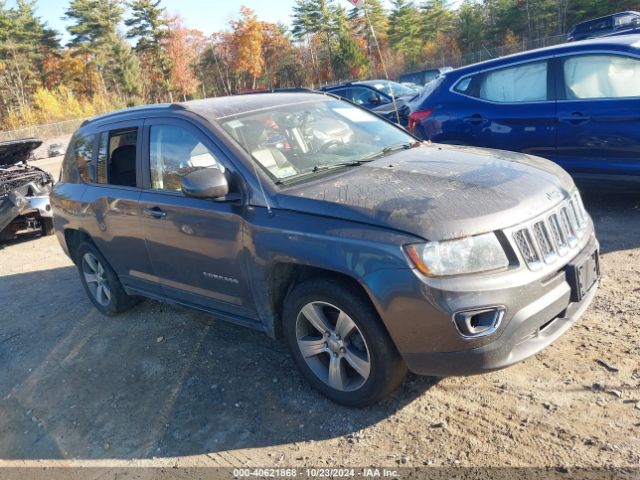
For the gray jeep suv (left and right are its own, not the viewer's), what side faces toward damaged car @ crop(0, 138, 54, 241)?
back

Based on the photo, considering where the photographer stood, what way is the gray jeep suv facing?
facing the viewer and to the right of the viewer

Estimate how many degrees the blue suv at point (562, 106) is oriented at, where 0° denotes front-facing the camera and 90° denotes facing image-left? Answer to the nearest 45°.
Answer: approximately 270°

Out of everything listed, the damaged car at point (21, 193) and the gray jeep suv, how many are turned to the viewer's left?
0

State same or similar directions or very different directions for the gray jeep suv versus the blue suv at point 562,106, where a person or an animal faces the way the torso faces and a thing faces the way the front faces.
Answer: same or similar directions

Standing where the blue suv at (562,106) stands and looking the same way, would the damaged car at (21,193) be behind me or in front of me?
behind

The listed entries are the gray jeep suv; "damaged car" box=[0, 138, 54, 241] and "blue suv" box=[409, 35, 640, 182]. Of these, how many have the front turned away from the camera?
0

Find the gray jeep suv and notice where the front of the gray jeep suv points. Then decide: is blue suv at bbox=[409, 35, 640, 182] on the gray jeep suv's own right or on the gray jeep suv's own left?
on the gray jeep suv's own left

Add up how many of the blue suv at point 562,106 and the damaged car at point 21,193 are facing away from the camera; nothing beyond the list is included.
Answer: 0

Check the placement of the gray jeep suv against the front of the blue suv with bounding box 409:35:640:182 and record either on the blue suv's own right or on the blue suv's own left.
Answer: on the blue suv's own right
